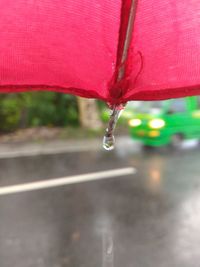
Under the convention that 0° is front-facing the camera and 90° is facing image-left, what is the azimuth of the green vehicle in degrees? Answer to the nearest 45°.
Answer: approximately 45°

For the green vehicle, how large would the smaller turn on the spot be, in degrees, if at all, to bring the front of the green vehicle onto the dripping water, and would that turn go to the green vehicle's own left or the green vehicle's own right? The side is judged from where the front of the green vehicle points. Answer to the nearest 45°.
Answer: approximately 45° to the green vehicle's own left
